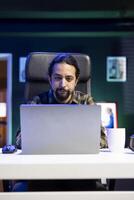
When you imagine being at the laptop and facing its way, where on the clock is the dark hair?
The dark hair is roughly at 12 o'clock from the laptop.

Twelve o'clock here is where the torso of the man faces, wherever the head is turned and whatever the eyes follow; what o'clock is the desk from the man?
The desk is roughly at 12 o'clock from the man.

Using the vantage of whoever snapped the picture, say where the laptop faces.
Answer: facing away from the viewer

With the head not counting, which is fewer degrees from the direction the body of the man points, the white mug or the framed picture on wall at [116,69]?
the white mug

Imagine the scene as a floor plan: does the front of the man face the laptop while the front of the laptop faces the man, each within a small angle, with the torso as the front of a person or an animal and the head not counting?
yes

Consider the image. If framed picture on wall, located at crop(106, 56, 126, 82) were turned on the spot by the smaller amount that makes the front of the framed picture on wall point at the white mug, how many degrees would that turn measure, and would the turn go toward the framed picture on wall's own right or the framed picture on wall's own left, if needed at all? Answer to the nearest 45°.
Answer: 0° — it already faces it
